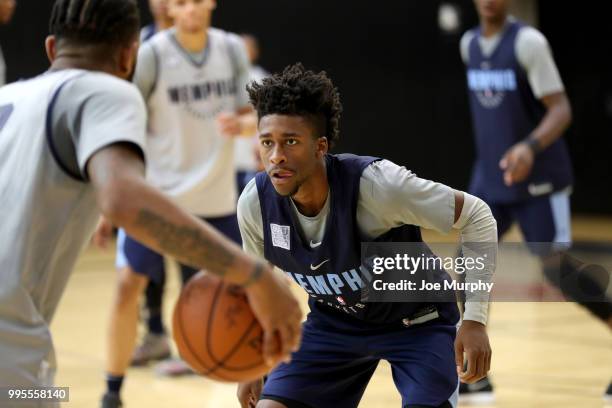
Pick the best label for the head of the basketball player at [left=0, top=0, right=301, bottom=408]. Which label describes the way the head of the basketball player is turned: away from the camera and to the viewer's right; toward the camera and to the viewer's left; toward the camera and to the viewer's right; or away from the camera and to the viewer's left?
away from the camera and to the viewer's right

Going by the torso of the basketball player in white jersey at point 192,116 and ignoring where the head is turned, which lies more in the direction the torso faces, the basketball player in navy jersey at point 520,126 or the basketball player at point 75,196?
the basketball player

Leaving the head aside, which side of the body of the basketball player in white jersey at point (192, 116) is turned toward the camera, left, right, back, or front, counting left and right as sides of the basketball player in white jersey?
front

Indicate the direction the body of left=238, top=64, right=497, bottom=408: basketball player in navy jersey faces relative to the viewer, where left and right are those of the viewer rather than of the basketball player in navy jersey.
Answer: facing the viewer and to the left of the viewer

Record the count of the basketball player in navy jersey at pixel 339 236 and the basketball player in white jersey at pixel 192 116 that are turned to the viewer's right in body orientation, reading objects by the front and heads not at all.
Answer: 0

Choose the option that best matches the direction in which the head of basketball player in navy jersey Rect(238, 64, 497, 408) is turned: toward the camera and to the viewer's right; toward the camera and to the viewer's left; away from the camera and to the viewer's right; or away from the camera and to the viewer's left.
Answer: toward the camera and to the viewer's left

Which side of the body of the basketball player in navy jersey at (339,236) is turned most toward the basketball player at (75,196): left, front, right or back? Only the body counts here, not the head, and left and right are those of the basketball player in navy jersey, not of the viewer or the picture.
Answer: front

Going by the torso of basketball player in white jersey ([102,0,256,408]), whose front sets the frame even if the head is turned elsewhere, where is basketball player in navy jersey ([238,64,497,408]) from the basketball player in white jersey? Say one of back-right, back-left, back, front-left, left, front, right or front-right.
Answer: front

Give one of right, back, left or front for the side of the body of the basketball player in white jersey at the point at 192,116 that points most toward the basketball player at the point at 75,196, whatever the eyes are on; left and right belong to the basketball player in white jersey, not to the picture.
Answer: front

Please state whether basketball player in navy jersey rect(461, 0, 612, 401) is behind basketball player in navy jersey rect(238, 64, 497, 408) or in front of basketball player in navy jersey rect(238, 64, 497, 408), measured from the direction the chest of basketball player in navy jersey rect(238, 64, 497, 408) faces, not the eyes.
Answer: behind

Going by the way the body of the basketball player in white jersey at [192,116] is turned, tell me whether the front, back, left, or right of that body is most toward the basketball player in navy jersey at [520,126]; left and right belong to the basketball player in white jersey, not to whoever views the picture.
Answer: left
